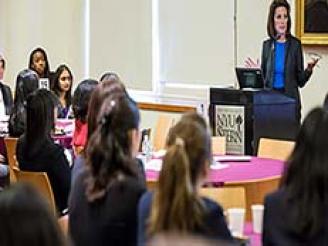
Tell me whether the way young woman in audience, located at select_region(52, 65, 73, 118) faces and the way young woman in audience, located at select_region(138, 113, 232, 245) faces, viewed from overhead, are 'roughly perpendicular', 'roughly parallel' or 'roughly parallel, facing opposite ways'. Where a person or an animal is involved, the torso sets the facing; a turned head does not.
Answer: roughly parallel, facing opposite ways

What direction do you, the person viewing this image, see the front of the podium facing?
facing the viewer and to the left of the viewer

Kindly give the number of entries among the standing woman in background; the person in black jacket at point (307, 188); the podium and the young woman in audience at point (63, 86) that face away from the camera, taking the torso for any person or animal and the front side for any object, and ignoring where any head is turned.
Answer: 1

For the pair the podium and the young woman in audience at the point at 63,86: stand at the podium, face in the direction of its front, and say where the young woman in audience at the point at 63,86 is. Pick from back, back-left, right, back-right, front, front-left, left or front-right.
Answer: right

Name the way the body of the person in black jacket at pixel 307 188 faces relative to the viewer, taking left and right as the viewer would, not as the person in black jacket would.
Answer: facing away from the viewer

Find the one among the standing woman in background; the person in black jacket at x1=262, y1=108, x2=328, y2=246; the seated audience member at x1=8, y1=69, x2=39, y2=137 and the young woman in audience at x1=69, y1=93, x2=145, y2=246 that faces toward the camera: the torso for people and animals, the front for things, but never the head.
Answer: the standing woman in background

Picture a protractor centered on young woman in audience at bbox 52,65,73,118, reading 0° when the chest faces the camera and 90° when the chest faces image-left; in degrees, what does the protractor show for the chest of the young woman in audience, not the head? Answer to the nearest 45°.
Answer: approximately 315°

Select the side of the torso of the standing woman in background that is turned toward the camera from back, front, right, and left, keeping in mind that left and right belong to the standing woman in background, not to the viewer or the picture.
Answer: front

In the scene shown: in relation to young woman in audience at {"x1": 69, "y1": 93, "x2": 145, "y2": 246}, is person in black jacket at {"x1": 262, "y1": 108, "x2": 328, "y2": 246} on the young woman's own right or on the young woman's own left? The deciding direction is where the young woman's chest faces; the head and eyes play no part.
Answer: on the young woman's own right

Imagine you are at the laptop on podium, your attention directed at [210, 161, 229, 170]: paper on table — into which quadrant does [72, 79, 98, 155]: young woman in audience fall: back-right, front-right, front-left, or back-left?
front-right

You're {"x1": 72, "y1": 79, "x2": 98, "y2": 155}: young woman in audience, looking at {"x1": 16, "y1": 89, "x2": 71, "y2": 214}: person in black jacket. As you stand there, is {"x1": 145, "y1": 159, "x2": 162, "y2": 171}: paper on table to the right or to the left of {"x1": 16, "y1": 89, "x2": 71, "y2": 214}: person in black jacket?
left

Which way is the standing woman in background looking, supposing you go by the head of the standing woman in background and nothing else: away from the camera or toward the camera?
toward the camera

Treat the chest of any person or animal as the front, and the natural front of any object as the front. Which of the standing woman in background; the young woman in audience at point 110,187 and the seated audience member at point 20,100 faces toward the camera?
the standing woman in background

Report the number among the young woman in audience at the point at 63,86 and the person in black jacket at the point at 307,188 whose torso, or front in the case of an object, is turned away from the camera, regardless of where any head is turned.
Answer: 1

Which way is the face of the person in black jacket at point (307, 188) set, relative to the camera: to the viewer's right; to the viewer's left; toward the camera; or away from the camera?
away from the camera
